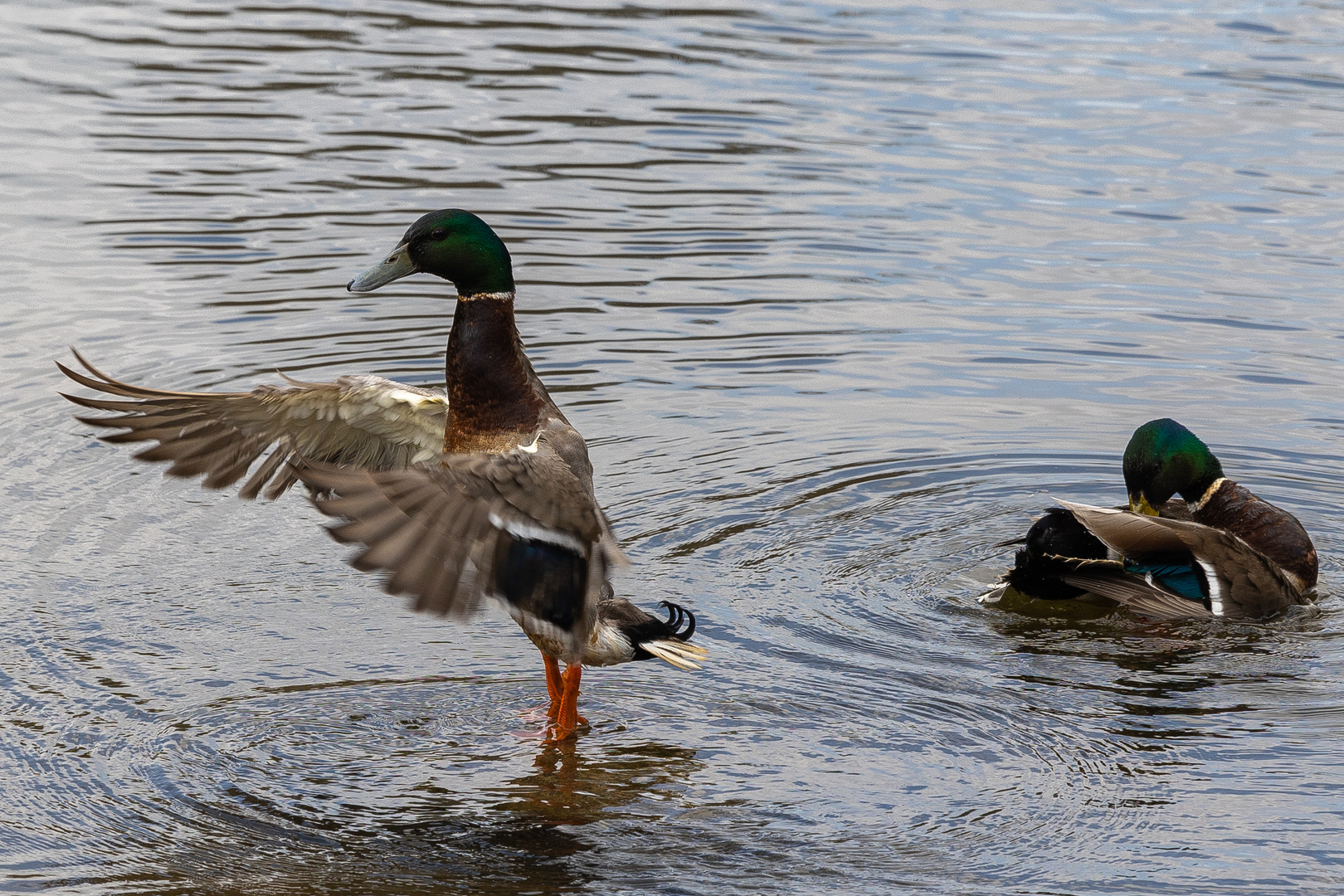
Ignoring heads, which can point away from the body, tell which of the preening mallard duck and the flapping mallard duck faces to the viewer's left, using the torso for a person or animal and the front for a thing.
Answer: the flapping mallard duck

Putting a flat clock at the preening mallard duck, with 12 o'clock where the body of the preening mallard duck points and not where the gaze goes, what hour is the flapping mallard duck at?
The flapping mallard duck is roughly at 5 o'clock from the preening mallard duck.

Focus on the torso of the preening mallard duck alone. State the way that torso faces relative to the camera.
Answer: to the viewer's right

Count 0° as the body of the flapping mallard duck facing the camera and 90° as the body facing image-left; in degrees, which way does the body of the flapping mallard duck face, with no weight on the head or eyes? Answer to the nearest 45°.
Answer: approximately 90°

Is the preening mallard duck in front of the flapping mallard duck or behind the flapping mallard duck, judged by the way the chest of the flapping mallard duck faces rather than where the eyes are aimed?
behind

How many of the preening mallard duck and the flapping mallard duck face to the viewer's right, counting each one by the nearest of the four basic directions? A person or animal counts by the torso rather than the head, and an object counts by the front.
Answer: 1

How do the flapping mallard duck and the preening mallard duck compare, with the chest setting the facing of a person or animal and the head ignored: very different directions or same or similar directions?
very different directions
